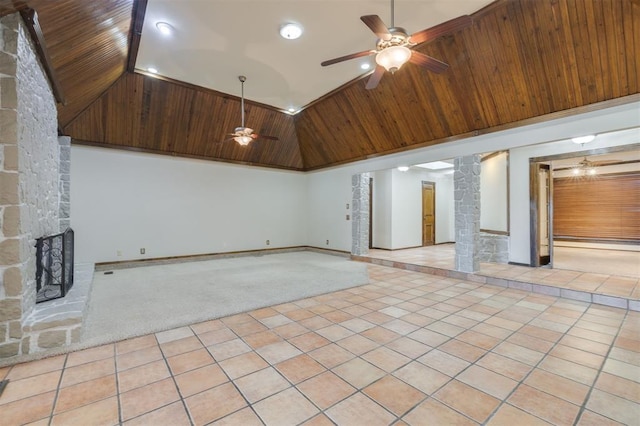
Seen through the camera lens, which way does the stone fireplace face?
facing to the right of the viewer

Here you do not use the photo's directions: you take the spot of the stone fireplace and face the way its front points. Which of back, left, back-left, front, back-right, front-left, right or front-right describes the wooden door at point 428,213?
front

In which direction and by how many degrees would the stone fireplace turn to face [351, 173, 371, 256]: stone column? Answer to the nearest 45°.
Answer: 0° — it already faces it

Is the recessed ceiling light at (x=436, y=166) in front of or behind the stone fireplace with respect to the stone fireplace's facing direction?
in front

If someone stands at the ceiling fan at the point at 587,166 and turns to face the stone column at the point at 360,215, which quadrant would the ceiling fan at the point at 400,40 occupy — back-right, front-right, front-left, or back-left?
front-left

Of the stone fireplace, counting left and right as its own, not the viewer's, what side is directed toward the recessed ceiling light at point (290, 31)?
front

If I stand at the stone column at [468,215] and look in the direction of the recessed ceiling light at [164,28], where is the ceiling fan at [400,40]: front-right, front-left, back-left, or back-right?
front-left
